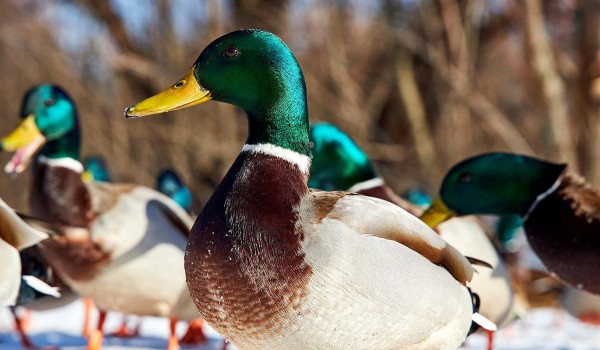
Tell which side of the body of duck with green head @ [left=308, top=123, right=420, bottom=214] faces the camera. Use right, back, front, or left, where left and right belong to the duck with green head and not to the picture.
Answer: left

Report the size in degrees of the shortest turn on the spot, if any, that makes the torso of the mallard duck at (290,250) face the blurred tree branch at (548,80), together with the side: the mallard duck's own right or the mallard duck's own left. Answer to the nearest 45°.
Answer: approximately 135° to the mallard duck's own right

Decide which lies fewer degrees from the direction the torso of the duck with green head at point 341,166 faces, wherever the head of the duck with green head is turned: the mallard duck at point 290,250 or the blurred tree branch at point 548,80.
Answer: the mallard duck

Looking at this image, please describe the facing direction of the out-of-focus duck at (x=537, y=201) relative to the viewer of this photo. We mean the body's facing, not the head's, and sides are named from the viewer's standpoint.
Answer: facing to the left of the viewer

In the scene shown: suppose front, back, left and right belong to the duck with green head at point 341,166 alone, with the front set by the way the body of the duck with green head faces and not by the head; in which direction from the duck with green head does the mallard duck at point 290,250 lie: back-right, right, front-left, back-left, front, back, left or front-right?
left

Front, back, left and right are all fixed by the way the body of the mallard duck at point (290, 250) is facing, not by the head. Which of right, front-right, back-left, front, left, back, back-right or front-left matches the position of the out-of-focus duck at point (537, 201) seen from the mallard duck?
back-right

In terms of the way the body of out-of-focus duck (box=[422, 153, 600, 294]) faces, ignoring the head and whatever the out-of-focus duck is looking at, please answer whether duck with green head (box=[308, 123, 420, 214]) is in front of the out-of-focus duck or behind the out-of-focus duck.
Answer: in front

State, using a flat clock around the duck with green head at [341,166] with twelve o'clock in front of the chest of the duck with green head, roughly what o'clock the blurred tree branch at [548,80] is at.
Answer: The blurred tree branch is roughly at 4 o'clock from the duck with green head.

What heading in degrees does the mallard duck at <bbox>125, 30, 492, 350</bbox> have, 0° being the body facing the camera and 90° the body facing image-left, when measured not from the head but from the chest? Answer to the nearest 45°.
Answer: approximately 90°

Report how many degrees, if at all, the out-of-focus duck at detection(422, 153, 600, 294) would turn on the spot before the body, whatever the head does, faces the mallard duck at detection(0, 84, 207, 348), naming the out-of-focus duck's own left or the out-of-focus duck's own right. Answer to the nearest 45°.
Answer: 0° — it already faces it
